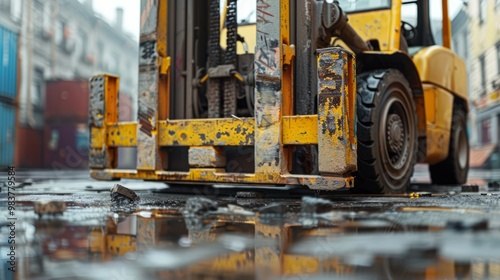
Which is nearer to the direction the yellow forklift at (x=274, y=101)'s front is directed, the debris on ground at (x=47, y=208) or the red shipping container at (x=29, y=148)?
the debris on ground

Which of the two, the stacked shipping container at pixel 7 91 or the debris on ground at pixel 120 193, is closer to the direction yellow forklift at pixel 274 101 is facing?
the debris on ground

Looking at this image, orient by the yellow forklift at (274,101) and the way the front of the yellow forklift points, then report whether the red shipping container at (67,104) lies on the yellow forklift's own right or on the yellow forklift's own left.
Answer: on the yellow forklift's own right

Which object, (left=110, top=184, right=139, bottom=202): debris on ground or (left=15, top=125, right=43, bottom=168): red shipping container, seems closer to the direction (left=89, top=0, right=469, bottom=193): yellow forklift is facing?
the debris on ground

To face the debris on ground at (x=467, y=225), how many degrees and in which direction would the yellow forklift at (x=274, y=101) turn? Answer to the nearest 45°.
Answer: approximately 90° to its left

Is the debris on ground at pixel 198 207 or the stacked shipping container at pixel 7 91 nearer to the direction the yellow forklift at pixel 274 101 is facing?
the debris on ground

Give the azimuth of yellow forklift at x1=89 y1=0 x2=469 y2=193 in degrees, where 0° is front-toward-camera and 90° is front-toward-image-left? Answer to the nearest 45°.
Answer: approximately 45°

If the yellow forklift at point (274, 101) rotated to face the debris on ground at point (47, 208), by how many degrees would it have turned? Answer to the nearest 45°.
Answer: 0° — it already faces it

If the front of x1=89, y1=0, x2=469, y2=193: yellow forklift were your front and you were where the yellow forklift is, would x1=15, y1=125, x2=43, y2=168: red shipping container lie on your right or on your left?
on your right

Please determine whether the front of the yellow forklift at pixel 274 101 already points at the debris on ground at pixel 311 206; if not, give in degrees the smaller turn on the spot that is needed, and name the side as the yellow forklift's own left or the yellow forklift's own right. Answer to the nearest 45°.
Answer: approximately 45° to the yellow forklift's own left
